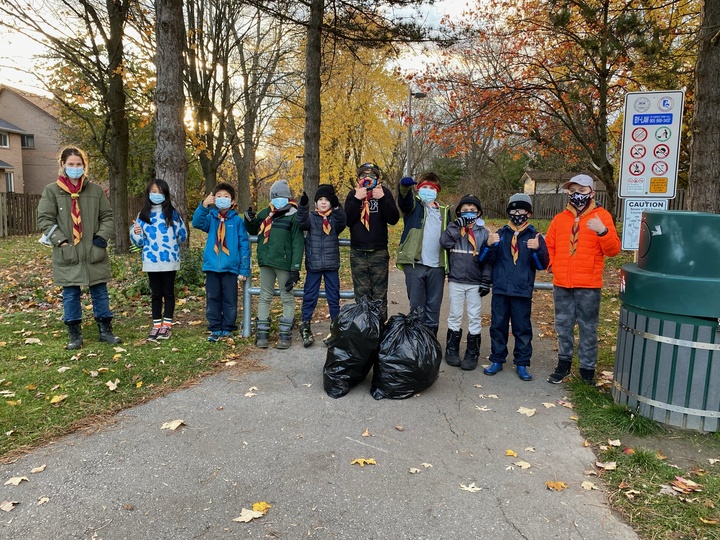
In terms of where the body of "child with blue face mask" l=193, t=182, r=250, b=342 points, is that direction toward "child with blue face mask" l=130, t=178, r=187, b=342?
no

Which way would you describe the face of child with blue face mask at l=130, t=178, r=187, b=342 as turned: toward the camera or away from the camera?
toward the camera

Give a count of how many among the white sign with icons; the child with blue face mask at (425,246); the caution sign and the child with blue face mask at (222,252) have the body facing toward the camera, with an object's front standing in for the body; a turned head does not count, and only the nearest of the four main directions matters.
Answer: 4

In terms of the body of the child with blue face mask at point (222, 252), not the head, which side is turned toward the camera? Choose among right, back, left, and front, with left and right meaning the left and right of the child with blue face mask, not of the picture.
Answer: front

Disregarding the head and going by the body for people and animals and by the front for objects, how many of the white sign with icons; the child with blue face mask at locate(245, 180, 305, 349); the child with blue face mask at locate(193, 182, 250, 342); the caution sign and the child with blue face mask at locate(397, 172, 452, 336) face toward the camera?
5

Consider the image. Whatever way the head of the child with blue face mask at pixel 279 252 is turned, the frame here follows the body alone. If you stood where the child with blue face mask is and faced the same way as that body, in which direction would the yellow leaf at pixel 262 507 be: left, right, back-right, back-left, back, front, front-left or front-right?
front

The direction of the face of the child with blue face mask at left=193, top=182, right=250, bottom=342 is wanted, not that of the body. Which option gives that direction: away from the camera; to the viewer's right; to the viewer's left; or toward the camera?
toward the camera

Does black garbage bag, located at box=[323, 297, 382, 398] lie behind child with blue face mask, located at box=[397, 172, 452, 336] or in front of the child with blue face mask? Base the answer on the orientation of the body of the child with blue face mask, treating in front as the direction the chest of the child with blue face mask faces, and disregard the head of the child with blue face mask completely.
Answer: in front

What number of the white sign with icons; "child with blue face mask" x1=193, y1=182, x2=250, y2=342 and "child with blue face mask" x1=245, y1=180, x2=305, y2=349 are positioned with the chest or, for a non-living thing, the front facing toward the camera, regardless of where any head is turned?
3

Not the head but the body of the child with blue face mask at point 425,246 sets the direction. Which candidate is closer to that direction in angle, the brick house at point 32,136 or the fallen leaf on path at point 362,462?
the fallen leaf on path

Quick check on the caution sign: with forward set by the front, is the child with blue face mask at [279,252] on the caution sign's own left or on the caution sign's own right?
on the caution sign's own right

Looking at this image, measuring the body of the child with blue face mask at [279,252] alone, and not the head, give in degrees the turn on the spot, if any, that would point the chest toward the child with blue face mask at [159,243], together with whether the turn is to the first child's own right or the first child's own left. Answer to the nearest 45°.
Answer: approximately 90° to the first child's own right

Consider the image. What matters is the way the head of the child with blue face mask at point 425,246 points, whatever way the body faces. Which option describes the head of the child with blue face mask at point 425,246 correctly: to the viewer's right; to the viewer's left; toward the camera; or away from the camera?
toward the camera

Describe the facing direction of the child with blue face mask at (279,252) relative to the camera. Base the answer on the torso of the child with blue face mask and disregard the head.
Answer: toward the camera

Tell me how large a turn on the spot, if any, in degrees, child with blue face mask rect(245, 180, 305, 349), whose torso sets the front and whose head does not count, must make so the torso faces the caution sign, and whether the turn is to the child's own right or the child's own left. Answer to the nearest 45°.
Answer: approximately 90° to the child's own left

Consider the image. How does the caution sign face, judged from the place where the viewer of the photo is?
facing the viewer

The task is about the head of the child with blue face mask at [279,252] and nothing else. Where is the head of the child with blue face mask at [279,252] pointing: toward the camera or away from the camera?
toward the camera

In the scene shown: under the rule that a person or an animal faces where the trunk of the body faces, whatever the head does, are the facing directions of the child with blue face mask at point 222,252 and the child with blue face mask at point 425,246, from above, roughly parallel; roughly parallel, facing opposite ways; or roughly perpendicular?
roughly parallel

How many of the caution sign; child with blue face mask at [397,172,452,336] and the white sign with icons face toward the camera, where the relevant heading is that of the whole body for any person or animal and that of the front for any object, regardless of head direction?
3

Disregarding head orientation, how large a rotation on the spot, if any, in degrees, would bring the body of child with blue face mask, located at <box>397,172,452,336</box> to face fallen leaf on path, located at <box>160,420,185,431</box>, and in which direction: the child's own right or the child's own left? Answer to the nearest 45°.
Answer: approximately 45° to the child's own right
